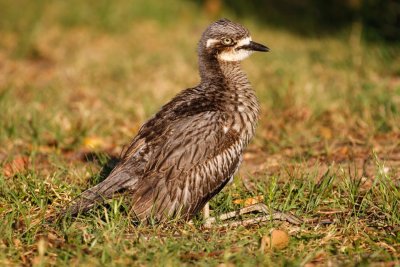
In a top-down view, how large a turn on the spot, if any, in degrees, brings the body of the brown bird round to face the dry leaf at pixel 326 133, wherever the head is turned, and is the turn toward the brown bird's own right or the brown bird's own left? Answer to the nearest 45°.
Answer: approximately 45° to the brown bird's own left

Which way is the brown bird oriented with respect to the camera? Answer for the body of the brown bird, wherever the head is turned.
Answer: to the viewer's right

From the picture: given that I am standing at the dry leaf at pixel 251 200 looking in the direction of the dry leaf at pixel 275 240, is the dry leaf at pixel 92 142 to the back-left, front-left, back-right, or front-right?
back-right

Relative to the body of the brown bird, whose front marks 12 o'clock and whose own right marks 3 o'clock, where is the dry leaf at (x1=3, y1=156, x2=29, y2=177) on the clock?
The dry leaf is roughly at 7 o'clock from the brown bird.

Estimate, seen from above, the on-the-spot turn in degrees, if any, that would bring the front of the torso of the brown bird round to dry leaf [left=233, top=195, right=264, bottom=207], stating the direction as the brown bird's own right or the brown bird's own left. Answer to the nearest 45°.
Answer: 0° — it already faces it

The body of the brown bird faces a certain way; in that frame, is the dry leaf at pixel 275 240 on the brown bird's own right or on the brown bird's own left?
on the brown bird's own right

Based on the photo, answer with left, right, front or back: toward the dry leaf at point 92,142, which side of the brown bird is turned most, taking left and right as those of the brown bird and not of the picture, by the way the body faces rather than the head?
left
